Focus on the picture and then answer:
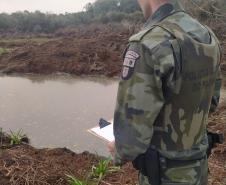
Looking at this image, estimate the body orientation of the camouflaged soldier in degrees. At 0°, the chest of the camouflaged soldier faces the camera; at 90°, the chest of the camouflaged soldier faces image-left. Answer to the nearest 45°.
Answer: approximately 135°
